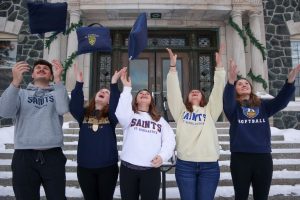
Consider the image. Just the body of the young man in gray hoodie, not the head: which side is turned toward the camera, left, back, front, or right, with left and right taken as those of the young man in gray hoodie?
front

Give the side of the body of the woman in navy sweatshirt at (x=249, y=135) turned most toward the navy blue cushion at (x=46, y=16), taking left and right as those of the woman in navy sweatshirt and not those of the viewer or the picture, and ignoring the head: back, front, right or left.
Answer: right

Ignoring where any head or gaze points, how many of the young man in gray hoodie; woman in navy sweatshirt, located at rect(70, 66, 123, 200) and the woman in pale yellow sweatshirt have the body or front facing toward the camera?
3

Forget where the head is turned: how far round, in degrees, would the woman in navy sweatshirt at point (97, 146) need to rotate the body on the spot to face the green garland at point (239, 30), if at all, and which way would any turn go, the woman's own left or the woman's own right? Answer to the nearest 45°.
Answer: approximately 135° to the woman's own left

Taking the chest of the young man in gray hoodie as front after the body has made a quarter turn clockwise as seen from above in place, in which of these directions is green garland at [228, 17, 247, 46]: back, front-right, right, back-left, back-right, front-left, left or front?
back-right

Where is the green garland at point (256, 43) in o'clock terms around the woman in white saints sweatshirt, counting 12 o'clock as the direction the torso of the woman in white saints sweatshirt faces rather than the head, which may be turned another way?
The green garland is roughly at 7 o'clock from the woman in white saints sweatshirt.

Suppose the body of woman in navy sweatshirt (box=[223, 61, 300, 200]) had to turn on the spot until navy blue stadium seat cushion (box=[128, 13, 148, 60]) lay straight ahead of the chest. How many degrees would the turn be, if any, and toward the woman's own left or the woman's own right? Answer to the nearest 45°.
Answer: approximately 90° to the woman's own right

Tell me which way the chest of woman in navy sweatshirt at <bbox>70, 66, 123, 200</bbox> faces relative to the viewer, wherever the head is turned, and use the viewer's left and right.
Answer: facing the viewer

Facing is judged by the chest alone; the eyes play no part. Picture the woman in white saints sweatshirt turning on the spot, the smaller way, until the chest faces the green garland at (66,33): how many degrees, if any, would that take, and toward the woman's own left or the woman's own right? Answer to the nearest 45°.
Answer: approximately 180°

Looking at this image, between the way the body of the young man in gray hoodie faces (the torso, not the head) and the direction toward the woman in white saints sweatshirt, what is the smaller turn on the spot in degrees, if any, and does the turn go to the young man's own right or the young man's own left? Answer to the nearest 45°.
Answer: approximately 90° to the young man's own left

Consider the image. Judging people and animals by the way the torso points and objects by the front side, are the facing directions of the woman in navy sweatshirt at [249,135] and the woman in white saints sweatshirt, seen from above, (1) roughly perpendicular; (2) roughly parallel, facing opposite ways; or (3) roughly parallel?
roughly parallel

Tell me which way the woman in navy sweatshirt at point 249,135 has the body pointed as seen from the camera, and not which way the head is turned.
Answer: toward the camera

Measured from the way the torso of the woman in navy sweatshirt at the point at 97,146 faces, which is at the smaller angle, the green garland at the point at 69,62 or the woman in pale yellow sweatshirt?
the woman in pale yellow sweatshirt

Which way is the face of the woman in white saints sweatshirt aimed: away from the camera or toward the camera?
toward the camera

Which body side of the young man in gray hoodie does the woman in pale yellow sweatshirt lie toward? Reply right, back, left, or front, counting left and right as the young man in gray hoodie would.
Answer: left

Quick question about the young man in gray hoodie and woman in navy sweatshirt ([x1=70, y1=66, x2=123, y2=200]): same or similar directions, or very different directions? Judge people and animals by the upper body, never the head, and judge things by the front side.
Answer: same or similar directions

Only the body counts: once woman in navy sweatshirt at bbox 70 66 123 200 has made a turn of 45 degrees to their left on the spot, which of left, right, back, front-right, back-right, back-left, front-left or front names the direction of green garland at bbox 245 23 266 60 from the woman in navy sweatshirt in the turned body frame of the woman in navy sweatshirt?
left
